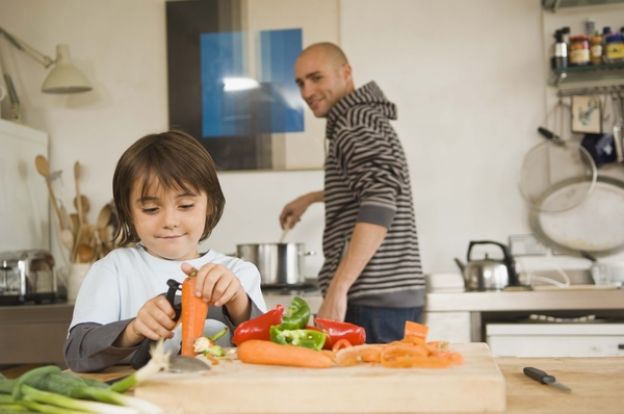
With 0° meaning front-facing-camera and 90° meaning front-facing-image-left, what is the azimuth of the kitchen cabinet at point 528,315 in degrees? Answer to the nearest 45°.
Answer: approximately 0°

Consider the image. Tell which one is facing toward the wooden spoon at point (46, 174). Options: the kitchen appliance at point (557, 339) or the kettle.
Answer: the kettle

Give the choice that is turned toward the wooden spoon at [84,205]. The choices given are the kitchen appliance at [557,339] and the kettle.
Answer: the kettle

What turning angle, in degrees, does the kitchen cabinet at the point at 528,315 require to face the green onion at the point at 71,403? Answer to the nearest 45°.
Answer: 0° — it already faces it

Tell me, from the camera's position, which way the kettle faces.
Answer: facing to the left of the viewer

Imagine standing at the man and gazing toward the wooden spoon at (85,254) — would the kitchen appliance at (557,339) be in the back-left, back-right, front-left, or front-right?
back-right

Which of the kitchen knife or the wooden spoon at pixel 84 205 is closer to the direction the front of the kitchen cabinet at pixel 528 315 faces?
the kitchen knife

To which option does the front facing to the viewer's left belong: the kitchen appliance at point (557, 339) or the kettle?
the kettle

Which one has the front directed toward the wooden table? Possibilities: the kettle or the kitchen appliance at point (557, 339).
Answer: the kitchen appliance

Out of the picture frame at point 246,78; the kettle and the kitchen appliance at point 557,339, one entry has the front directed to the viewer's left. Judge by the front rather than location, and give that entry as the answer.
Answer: the kettle

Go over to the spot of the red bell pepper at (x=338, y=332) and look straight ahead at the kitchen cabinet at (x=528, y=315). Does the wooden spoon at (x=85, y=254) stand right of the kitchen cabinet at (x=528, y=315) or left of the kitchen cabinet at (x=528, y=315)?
left

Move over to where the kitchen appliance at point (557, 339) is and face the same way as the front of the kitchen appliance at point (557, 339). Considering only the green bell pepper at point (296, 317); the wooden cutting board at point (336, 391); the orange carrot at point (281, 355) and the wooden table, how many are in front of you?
4
